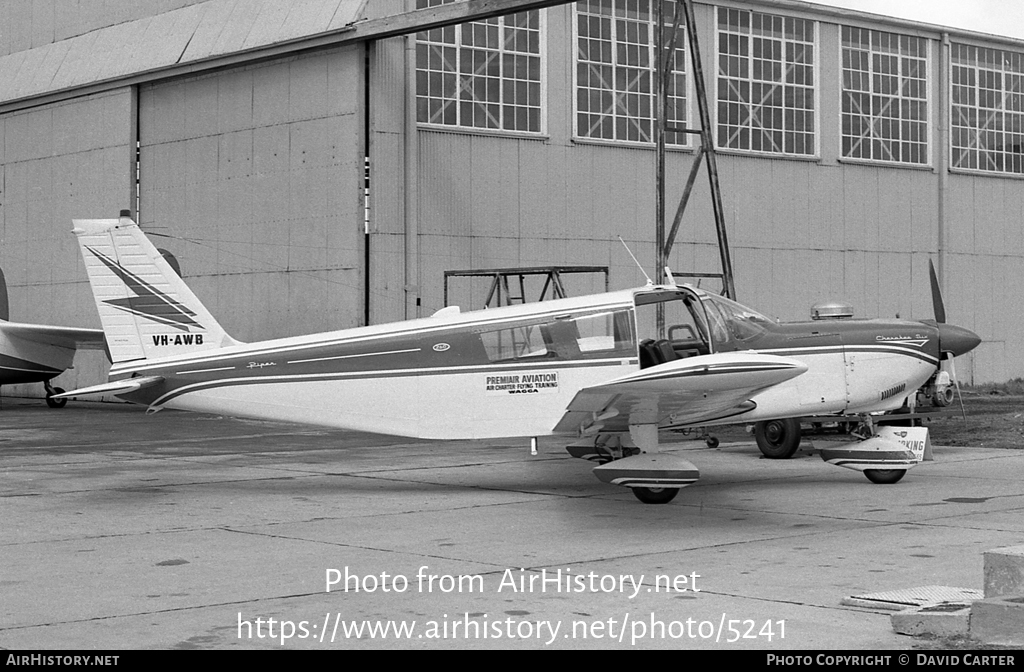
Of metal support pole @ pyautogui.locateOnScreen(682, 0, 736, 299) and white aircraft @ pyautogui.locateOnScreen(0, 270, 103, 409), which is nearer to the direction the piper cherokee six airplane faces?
the metal support pole

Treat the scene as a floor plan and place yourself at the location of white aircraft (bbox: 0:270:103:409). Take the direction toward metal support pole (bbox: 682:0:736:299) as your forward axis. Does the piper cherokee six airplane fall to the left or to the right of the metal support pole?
right

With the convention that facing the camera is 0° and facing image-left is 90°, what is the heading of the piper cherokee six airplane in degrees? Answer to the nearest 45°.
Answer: approximately 270°

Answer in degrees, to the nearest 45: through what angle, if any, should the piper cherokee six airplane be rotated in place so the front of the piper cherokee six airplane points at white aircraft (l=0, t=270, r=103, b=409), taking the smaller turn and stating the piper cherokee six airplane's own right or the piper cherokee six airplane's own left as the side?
approximately 135° to the piper cherokee six airplane's own left
